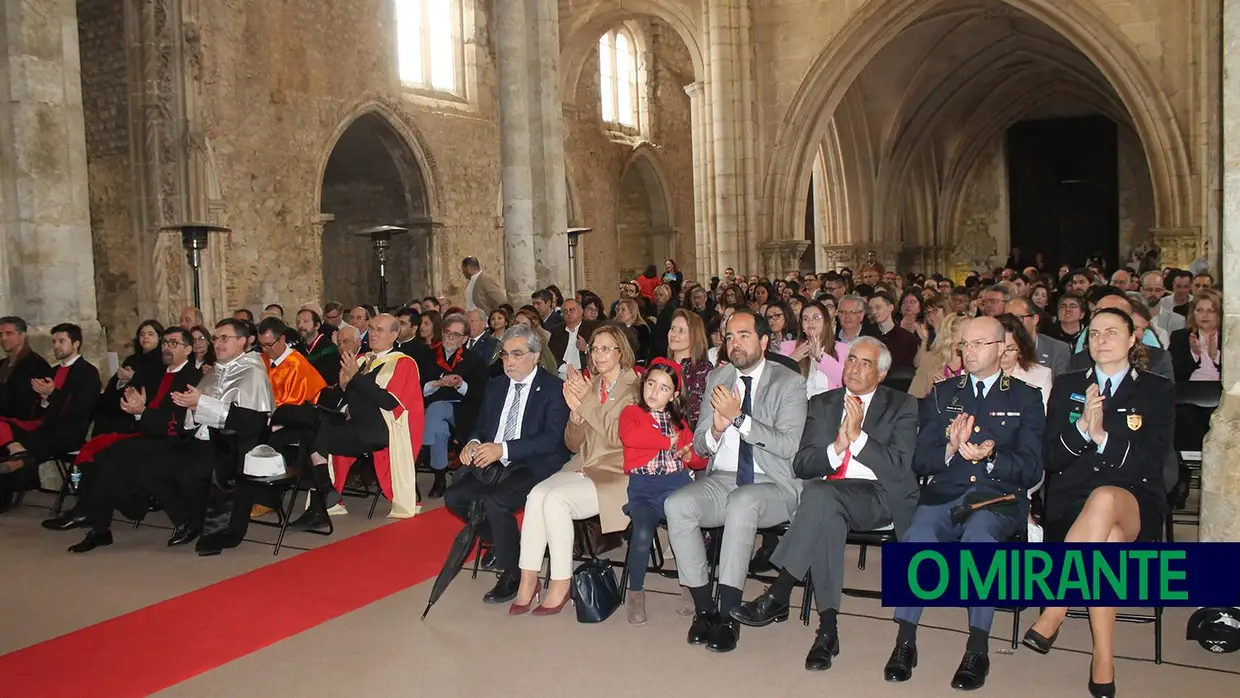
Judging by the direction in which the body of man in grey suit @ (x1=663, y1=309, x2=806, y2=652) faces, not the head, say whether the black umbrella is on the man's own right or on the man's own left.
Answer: on the man's own right

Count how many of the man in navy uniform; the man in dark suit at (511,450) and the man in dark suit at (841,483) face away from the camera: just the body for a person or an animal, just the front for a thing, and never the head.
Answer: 0

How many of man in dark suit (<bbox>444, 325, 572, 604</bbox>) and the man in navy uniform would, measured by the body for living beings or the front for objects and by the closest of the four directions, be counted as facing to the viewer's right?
0

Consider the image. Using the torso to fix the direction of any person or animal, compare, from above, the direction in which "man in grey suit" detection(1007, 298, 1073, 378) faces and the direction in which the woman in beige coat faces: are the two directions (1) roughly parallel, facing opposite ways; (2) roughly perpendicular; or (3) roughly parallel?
roughly parallel

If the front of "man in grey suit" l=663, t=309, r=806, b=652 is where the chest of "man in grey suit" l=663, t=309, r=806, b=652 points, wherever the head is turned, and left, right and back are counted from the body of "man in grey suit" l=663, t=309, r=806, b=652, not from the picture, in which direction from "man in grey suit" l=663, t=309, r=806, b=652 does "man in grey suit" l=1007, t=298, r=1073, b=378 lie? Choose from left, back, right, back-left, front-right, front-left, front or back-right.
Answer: back

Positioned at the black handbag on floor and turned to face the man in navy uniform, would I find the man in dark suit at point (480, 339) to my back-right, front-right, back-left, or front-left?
back-left

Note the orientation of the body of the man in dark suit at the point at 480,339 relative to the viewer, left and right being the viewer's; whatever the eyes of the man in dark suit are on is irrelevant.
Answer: facing the viewer and to the left of the viewer

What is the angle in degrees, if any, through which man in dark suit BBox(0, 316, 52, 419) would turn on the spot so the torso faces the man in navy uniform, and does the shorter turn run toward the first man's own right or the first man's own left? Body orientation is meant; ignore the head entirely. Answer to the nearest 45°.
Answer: approximately 90° to the first man's own left

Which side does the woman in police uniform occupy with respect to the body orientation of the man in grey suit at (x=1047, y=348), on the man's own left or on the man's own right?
on the man's own left

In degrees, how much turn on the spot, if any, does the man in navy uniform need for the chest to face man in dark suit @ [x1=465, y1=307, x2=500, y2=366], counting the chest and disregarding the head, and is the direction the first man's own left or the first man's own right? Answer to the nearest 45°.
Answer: approximately 90° to the first man's own right

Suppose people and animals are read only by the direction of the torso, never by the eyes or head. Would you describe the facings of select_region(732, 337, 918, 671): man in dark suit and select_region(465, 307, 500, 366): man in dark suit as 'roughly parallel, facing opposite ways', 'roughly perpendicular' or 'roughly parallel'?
roughly parallel

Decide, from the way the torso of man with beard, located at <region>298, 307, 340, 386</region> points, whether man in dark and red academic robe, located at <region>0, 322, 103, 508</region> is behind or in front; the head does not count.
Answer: in front

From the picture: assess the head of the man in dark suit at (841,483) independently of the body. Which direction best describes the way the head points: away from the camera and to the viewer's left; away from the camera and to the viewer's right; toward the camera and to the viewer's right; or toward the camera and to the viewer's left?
toward the camera and to the viewer's left
